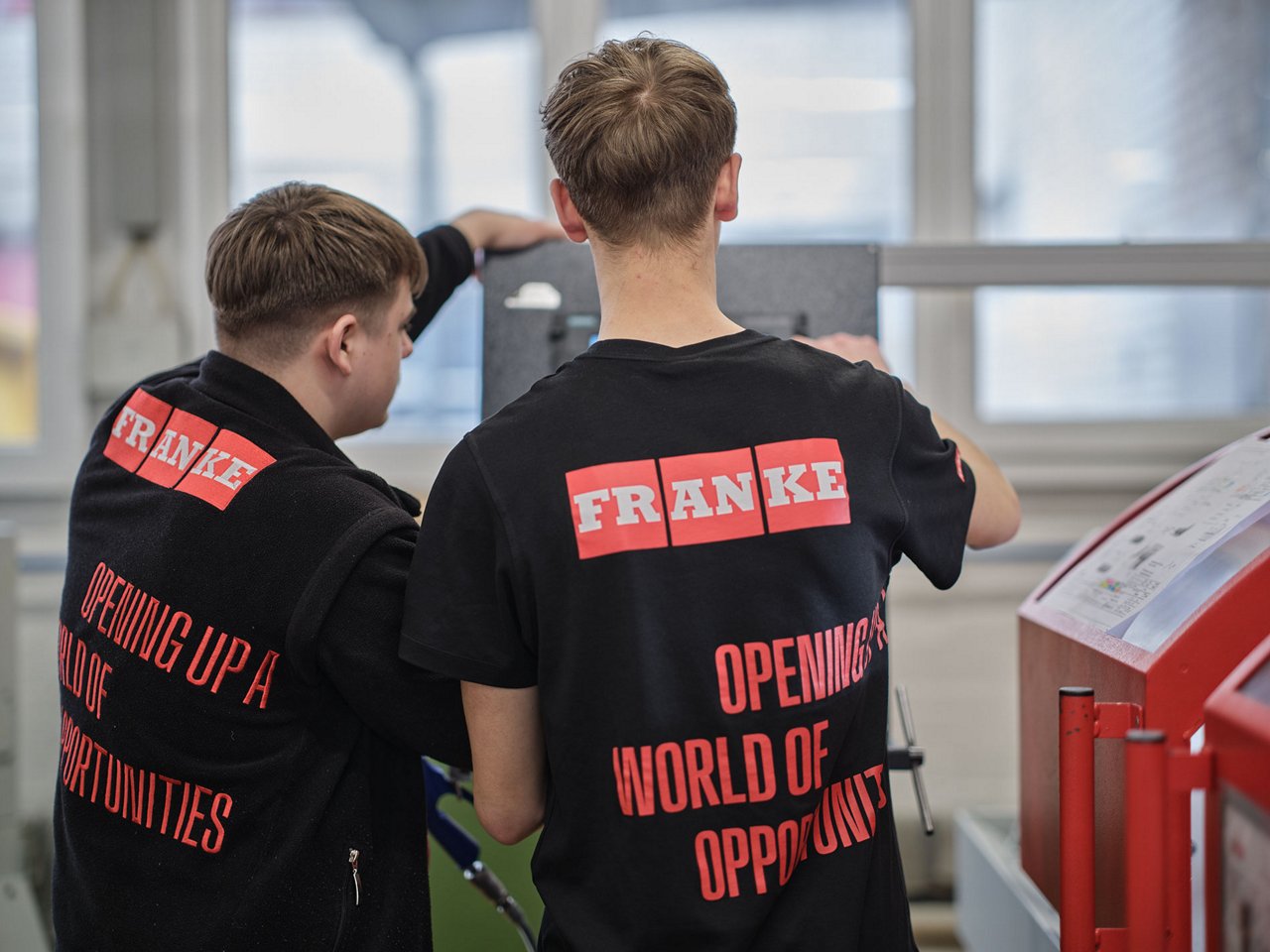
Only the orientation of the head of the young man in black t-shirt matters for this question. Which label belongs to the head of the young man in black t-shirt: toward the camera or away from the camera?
away from the camera

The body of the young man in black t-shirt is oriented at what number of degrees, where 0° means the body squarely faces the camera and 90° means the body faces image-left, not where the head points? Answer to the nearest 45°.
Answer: approximately 180°

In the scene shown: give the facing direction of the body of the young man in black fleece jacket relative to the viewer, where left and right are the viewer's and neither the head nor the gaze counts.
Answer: facing away from the viewer and to the right of the viewer

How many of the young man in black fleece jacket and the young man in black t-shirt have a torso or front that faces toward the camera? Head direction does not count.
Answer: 0

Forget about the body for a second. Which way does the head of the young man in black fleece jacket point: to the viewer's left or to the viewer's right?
to the viewer's right
